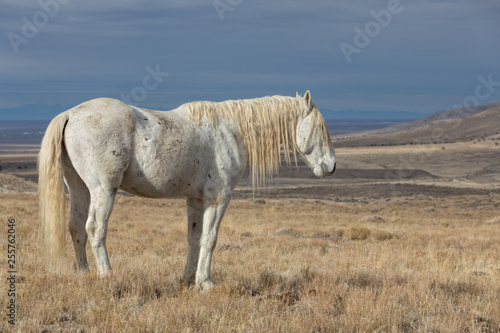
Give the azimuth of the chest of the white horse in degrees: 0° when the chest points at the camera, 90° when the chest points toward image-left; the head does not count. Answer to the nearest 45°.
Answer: approximately 270°
